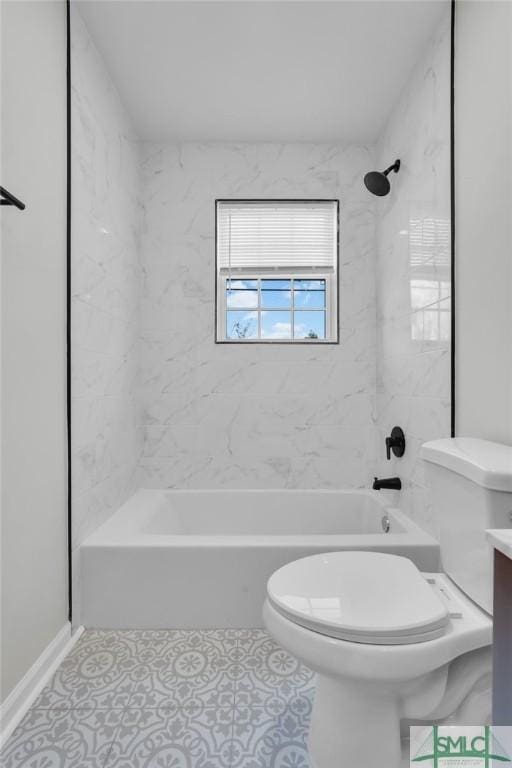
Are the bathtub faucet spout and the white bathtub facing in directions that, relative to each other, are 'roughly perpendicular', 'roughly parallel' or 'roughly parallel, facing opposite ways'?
roughly perpendicular

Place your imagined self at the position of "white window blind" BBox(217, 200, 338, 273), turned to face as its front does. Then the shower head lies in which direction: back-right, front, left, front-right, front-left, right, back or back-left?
front-left

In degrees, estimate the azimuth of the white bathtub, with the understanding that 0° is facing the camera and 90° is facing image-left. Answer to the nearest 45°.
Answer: approximately 0°

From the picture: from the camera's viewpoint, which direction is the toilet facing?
to the viewer's left

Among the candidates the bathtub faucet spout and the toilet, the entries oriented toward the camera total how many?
0

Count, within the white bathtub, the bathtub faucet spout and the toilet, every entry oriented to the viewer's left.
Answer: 2

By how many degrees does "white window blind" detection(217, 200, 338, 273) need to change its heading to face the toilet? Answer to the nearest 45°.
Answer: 0° — it already faces it

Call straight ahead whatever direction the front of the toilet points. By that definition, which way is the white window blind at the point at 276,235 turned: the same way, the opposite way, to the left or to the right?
to the left

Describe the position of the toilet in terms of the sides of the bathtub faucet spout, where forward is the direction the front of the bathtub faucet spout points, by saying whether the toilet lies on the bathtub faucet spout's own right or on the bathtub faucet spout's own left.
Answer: on the bathtub faucet spout's own left

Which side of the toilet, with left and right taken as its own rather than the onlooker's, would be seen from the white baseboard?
front

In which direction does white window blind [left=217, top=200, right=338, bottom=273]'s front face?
toward the camera

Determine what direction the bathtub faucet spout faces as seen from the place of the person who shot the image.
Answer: facing to the left of the viewer
